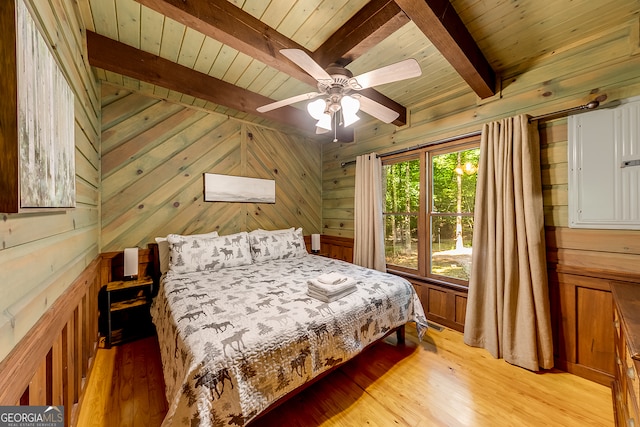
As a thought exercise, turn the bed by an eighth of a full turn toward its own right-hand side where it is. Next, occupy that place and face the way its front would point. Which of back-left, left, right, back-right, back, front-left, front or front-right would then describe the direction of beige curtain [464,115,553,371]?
left

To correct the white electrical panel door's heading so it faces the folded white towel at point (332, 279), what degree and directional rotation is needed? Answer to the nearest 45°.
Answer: approximately 45° to its right

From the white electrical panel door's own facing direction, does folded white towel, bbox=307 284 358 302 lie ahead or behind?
ahead

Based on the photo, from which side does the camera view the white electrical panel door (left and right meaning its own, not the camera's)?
front

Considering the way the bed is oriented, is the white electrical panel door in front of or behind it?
in front

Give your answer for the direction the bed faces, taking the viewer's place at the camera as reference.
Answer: facing the viewer and to the right of the viewer

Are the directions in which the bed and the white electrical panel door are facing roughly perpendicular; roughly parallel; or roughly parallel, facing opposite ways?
roughly perpendicular

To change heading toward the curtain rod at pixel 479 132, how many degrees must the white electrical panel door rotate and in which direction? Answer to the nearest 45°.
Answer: approximately 90° to its right

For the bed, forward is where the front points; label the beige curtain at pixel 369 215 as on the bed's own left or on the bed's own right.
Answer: on the bed's own left

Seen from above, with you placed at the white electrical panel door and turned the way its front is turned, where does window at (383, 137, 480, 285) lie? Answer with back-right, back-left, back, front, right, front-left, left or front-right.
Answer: right
